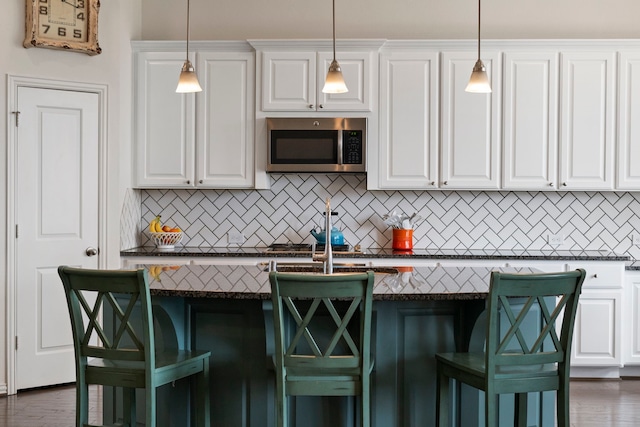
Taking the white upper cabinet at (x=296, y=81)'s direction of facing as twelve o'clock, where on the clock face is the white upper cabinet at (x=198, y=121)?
the white upper cabinet at (x=198, y=121) is roughly at 3 o'clock from the white upper cabinet at (x=296, y=81).

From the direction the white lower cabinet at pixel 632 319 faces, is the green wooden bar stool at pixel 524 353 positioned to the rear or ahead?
ahead

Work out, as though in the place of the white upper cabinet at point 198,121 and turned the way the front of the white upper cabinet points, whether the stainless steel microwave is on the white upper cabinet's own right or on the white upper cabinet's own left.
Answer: on the white upper cabinet's own left

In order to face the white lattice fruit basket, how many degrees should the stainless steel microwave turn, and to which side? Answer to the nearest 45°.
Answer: approximately 90° to its right

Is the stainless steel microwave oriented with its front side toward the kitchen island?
yes

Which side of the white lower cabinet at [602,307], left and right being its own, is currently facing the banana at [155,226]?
right
